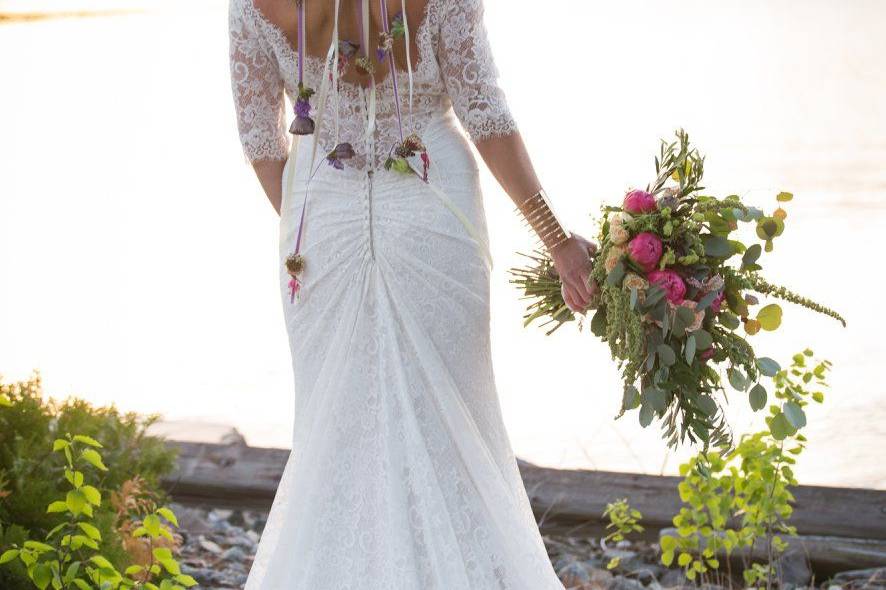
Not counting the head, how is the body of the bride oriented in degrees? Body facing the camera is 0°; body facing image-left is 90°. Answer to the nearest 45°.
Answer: approximately 180°

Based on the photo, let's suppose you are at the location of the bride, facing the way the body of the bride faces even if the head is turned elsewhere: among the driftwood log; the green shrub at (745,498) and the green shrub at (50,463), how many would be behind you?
0

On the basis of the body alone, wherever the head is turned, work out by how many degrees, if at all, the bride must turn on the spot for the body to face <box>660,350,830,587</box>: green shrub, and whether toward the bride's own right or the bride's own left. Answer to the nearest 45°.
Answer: approximately 45° to the bride's own right

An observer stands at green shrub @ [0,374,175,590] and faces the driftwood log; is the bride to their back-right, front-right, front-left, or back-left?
front-right

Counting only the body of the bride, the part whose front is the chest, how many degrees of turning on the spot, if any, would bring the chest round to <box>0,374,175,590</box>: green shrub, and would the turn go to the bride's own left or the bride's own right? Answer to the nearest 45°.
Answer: approximately 45° to the bride's own left

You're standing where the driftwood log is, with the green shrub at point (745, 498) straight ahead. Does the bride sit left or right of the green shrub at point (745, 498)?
right
